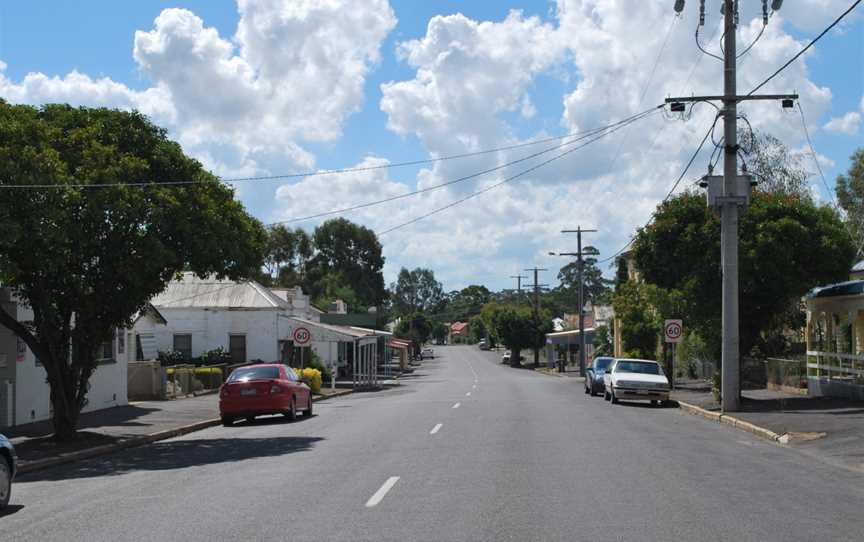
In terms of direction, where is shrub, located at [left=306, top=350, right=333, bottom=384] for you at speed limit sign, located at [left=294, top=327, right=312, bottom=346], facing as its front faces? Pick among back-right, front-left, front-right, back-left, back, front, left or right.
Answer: back

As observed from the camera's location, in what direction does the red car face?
facing away from the viewer and to the right of the viewer

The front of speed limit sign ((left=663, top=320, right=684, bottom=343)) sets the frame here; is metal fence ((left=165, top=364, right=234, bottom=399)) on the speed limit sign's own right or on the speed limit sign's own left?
on the speed limit sign's own right

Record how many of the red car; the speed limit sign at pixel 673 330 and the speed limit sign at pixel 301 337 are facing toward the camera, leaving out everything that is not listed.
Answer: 2

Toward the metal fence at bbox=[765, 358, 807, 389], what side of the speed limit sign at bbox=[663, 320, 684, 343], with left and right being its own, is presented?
left

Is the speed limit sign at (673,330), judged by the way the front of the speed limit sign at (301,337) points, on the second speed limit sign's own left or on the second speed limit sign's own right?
on the second speed limit sign's own left

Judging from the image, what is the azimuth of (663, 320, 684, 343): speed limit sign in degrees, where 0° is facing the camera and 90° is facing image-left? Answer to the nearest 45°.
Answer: approximately 0°
